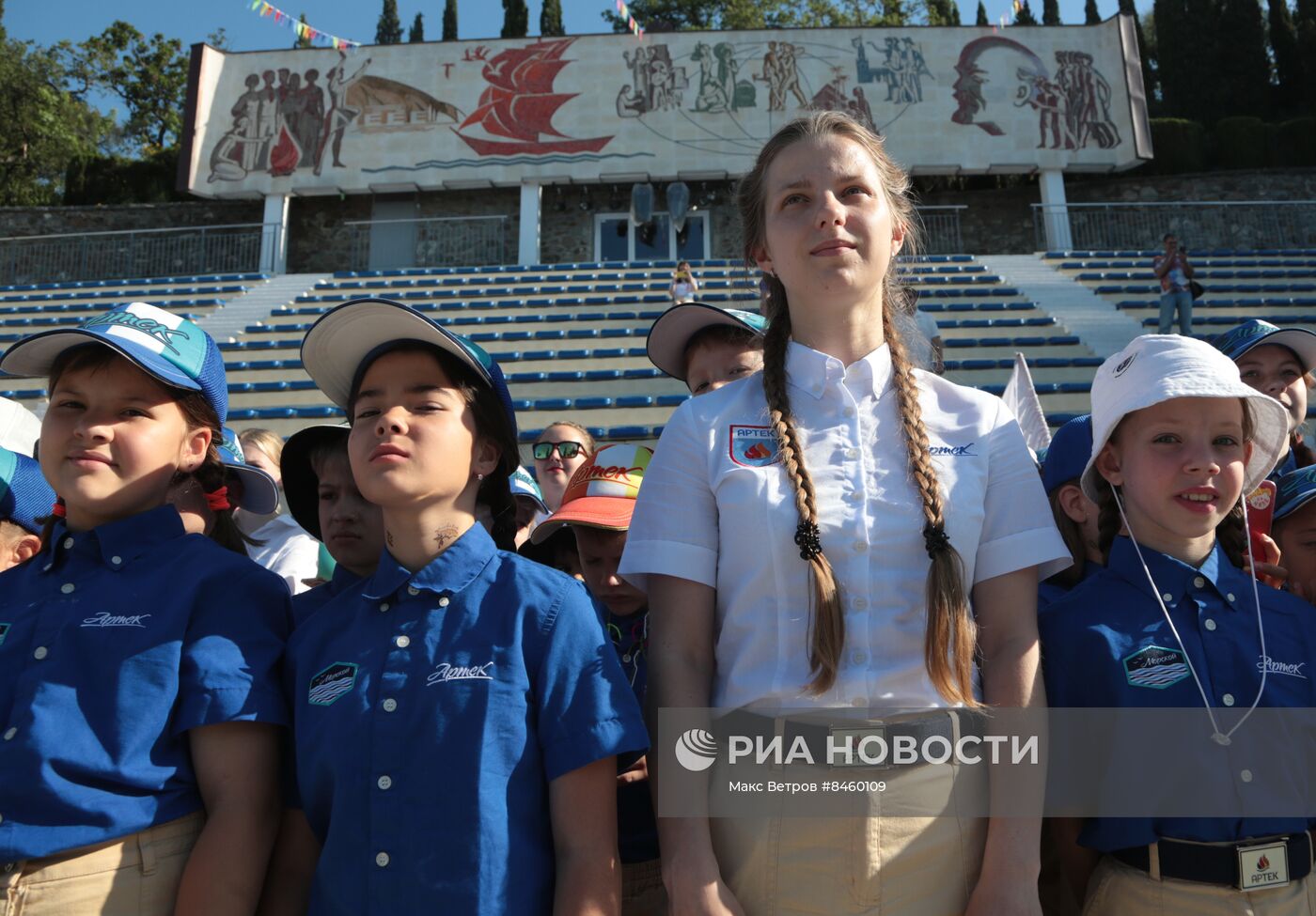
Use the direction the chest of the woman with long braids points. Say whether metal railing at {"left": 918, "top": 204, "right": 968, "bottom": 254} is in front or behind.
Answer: behind

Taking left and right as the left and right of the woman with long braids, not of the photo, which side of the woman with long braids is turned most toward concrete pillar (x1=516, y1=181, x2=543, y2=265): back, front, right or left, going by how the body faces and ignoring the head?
back

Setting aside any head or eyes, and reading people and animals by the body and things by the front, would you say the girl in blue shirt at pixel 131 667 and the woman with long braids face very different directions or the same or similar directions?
same or similar directions

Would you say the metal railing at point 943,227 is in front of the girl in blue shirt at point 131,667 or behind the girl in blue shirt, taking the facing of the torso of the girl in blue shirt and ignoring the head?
behind

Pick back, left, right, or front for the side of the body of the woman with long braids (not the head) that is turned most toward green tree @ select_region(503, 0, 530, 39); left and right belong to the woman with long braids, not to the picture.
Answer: back

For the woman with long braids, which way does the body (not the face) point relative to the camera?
toward the camera

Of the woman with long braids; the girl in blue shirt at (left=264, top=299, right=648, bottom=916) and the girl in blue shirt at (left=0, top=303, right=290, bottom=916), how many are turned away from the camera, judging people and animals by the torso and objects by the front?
0

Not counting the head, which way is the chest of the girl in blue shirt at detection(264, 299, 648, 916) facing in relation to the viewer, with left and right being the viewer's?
facing the viewer and to the left of the viewer

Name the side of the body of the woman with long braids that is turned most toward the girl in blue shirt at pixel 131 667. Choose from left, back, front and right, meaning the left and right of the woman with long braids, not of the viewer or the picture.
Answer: right

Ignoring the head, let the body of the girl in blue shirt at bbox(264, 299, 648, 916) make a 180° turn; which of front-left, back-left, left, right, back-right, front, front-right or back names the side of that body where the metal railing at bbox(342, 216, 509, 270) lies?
front-left
